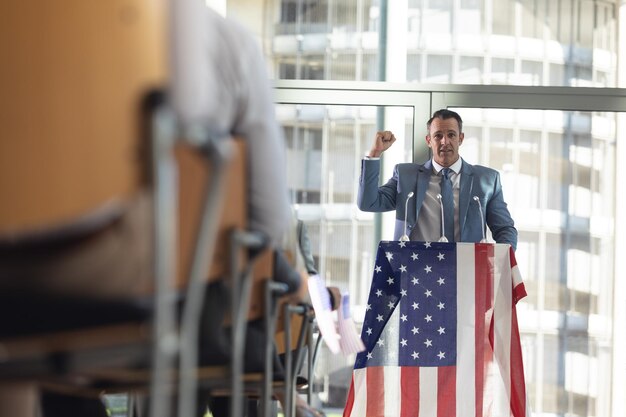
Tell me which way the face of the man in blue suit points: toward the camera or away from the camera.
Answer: toward the camera

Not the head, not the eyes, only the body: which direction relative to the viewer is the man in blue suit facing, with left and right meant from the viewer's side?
facing the viewer

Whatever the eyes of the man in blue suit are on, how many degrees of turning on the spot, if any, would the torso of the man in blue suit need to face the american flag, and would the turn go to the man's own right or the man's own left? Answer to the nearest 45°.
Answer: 0° — they already face it

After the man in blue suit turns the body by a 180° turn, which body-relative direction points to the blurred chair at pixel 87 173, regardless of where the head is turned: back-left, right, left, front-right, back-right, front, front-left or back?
back
